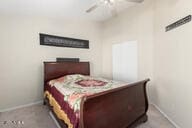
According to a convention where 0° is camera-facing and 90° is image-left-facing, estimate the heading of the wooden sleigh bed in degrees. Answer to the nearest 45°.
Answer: approximately 315°

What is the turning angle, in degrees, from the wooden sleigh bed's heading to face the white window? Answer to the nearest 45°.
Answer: approximately 135° to its left
